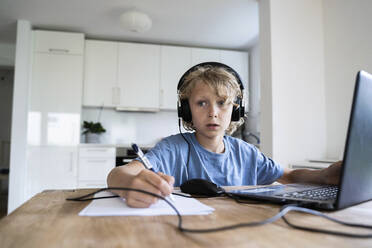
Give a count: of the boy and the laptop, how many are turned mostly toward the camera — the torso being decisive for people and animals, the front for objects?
1

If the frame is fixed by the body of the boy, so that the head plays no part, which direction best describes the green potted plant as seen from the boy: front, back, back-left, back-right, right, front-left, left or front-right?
back-right

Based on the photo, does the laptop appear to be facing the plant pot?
yes

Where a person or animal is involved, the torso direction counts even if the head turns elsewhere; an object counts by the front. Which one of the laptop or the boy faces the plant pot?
the laptop

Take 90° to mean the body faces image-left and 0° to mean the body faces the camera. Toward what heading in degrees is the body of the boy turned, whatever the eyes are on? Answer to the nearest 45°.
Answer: approximately 0°

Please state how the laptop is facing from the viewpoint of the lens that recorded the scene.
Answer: facing away from the viewer and to the left of the viewer

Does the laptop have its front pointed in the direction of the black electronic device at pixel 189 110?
yes
